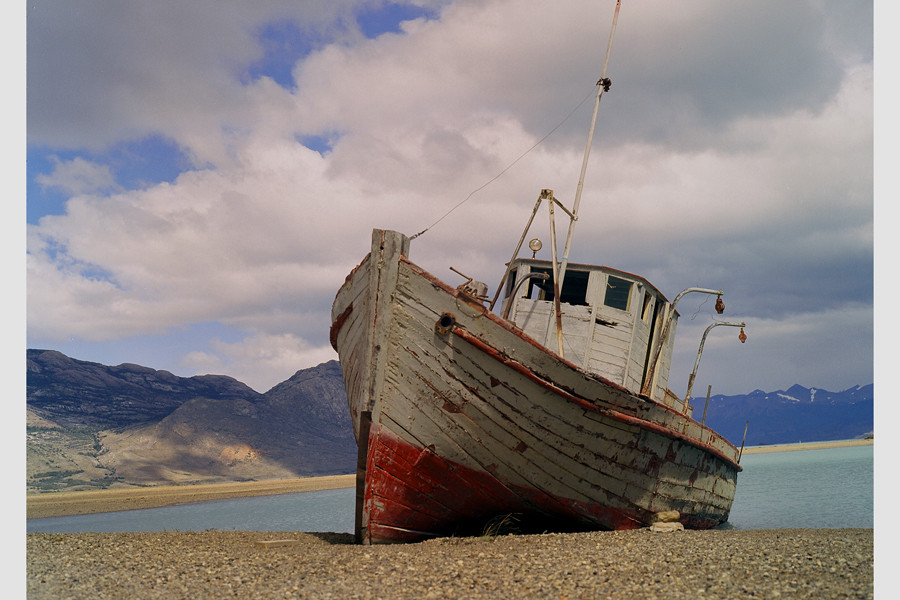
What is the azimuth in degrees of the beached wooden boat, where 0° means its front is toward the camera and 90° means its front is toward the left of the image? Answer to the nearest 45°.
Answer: approximately 45°
